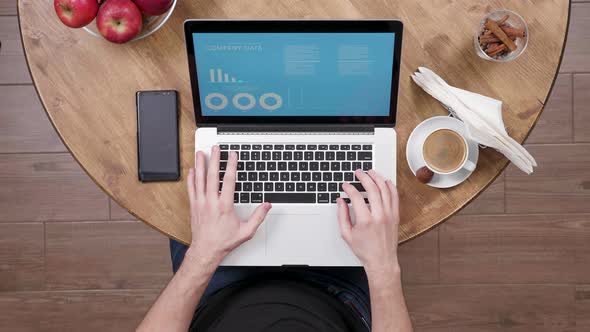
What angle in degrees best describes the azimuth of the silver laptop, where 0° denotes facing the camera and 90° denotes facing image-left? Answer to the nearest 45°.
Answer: approximately 0°
